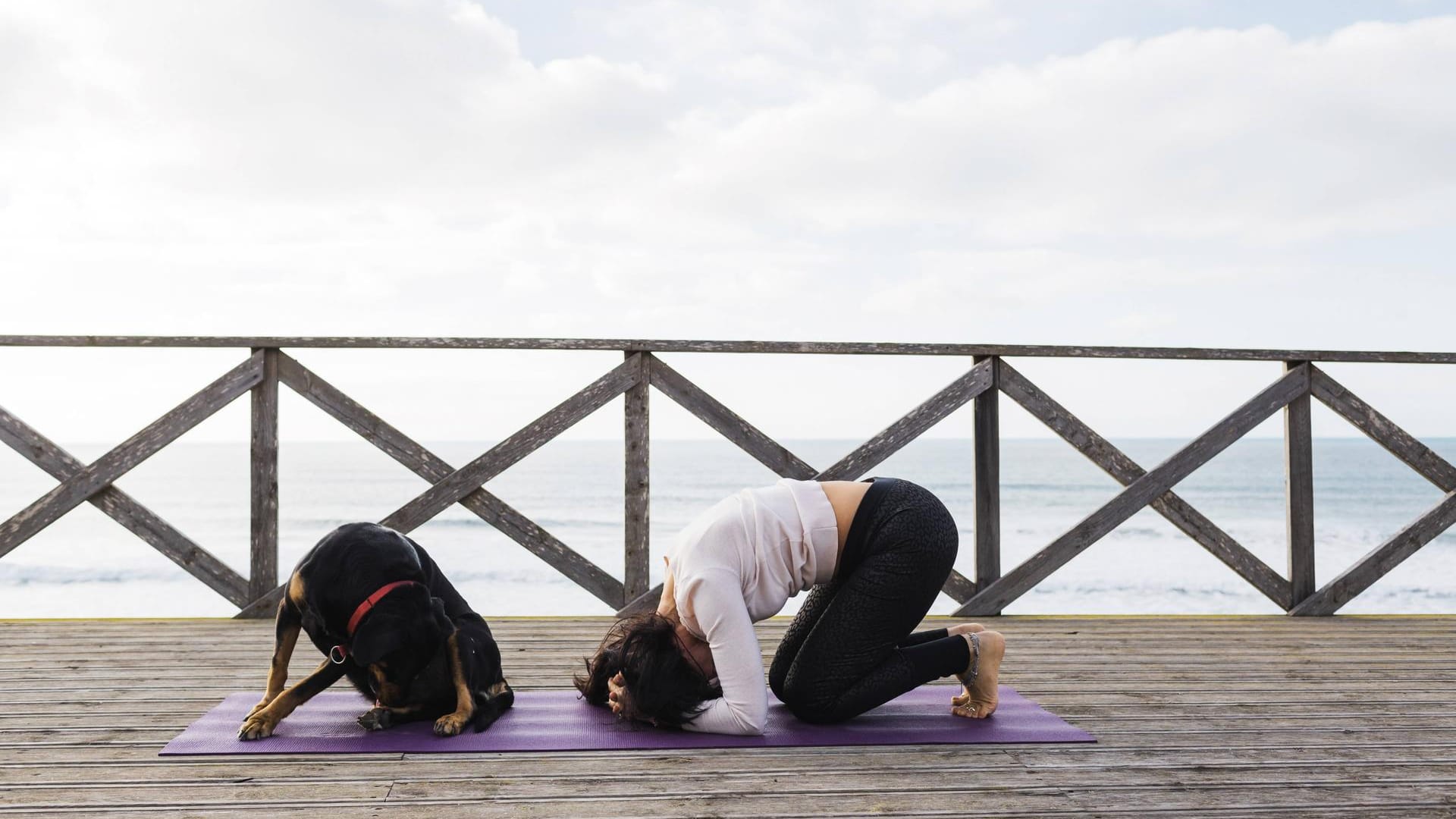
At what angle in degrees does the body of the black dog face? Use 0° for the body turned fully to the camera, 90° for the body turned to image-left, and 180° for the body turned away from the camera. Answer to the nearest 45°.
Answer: approximately 45°

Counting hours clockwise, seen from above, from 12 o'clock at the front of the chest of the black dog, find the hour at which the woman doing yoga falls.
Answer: The woman doing yoga is roughly at 8 o'clock from the black dog.

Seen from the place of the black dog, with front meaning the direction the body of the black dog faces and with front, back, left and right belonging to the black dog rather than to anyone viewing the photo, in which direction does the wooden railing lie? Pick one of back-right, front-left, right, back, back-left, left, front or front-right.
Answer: back
